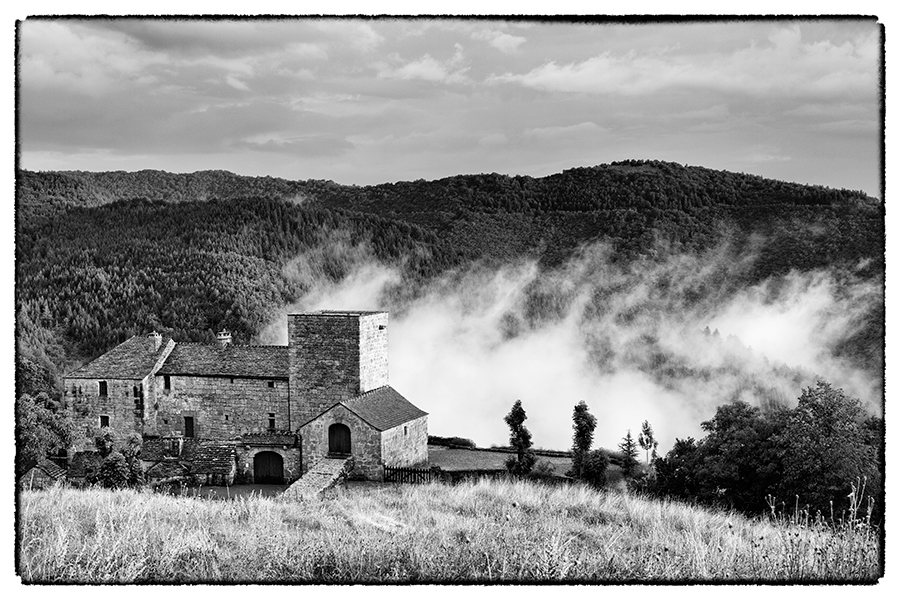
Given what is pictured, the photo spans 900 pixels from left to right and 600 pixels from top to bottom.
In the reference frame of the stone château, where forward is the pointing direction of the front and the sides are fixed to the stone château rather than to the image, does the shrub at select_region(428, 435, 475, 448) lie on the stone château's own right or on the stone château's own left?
on the stone château's own left

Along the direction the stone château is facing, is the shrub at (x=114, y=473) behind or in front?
in front

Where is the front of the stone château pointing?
toward the camera

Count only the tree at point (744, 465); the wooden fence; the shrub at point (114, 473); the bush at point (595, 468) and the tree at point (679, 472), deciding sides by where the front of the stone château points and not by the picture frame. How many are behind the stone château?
0

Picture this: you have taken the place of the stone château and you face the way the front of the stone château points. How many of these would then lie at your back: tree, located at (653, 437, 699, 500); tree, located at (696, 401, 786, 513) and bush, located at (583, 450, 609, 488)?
0

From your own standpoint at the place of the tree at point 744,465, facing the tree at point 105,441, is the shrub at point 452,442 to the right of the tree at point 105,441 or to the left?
right

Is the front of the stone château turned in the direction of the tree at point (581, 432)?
no

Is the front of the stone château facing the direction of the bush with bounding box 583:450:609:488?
no

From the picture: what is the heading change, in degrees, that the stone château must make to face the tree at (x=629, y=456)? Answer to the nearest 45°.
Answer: approximately 90° to its left

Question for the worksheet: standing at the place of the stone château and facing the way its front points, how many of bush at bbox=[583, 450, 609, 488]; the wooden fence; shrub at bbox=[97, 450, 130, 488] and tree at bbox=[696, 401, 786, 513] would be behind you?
0

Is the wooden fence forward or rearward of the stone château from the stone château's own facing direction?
forward

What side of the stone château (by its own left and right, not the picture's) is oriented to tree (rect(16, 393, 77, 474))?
right

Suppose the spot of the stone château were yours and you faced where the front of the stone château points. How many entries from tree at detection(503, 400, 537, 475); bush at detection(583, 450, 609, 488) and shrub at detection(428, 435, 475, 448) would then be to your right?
0

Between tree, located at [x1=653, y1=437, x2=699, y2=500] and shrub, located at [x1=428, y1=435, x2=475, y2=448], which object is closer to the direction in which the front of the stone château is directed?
the tree
